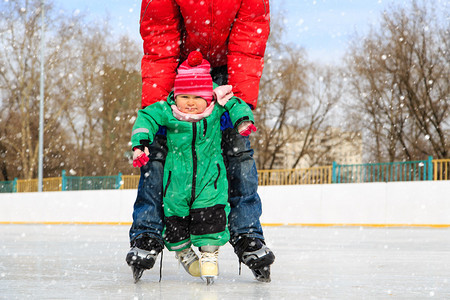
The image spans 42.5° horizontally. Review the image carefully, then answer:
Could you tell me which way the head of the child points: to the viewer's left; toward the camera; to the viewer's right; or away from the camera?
toward the camera

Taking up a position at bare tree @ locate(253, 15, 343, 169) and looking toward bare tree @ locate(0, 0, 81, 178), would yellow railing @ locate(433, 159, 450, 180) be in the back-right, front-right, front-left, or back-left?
back-left

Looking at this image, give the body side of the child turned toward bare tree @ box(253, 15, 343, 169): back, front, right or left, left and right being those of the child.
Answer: back

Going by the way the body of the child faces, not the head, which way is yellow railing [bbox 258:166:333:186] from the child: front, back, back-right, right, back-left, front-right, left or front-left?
back

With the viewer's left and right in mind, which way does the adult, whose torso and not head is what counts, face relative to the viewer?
facing the viewer

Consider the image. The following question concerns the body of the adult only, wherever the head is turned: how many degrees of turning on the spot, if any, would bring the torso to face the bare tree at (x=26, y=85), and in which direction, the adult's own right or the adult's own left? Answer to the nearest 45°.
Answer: approximately 180°

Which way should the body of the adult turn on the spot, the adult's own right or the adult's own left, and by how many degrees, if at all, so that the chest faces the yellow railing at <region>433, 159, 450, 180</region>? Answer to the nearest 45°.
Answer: approximately 135° to the adult's own left

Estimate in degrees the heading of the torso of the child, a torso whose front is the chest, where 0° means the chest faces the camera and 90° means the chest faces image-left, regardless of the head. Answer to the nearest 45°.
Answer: approximately 0°

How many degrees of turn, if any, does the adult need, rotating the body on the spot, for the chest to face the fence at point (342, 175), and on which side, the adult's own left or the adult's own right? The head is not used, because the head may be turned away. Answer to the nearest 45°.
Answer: approximately 180°
